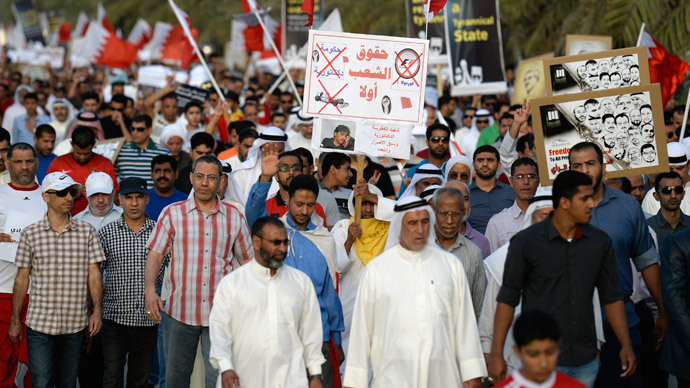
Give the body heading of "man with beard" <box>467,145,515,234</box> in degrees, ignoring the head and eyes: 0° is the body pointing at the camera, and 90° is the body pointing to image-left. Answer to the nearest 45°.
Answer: approximately 0°

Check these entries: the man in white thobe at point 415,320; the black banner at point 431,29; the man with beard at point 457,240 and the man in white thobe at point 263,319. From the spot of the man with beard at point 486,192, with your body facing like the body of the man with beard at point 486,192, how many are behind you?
1

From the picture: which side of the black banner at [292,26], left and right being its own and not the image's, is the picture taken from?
front

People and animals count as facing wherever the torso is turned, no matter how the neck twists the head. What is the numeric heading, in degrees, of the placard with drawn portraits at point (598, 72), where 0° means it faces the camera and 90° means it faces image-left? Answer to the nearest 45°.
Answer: approximately 0°

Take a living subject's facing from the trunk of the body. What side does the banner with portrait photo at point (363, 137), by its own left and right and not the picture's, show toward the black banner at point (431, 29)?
back

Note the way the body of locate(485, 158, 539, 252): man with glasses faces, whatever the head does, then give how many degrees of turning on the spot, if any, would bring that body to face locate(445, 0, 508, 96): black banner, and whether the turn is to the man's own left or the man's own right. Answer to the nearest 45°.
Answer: approximately 180°

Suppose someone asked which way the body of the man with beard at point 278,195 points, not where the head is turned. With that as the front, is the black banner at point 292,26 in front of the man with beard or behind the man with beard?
behind
